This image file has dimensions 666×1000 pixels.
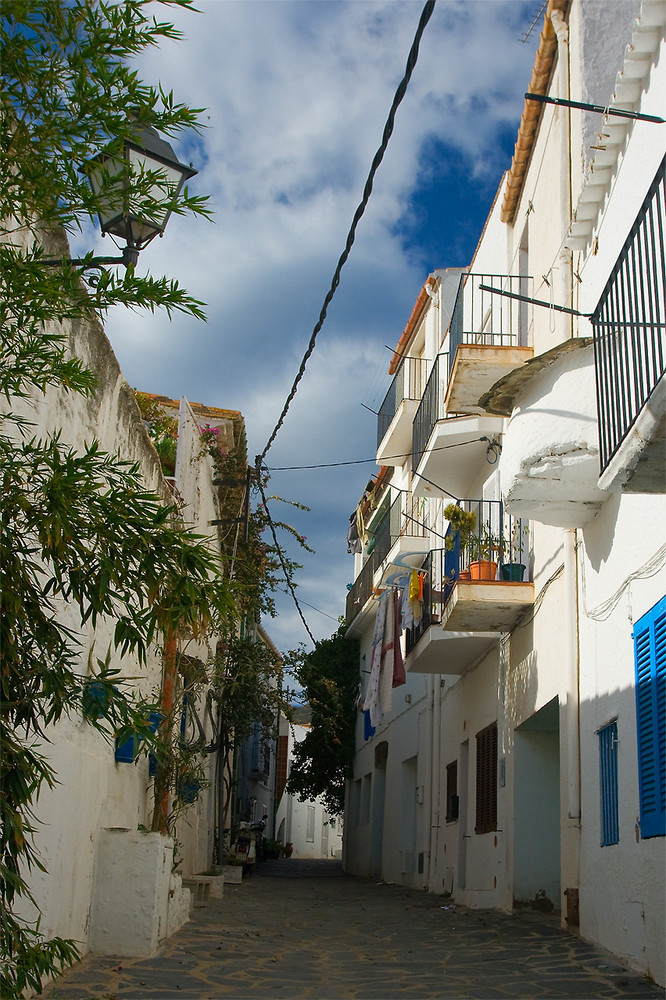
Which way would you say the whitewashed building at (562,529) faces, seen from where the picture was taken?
facing to the left of the viewer

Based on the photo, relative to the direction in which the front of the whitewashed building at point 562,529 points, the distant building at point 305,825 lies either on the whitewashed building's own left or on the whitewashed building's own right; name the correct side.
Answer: on the whitewashed building's own right

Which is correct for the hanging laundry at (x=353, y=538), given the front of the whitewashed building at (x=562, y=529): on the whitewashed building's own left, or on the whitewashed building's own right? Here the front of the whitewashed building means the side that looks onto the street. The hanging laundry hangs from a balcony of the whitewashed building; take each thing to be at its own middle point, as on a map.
on the whitewashed building's own right

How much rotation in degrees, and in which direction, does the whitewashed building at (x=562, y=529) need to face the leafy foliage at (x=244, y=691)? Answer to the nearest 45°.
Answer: approximately 45° to its right
